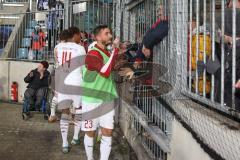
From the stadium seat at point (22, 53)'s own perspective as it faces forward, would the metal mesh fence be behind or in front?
in front

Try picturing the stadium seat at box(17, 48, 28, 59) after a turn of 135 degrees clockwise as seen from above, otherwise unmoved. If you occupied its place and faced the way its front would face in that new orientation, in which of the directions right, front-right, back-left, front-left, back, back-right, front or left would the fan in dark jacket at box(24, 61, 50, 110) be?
back-left

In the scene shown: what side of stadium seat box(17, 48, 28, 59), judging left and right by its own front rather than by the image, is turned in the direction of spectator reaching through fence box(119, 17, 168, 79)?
front

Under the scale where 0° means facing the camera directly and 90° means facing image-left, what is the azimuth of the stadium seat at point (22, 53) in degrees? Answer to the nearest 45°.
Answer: approximately 0°
